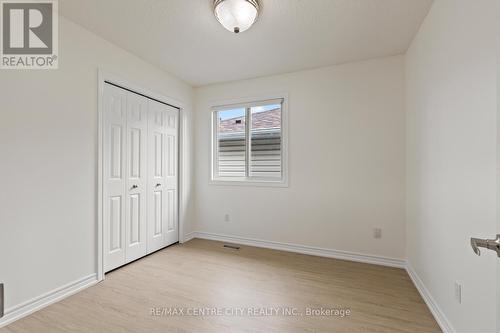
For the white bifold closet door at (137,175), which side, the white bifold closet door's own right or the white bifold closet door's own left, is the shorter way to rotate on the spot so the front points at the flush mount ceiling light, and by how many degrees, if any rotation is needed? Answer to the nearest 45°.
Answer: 0° — it already faces it

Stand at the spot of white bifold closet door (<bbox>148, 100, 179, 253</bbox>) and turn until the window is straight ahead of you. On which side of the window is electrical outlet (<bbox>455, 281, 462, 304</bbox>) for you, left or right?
right

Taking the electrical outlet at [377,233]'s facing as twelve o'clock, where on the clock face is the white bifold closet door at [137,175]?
The white bifold closet door is roughly at 2 o'clock from the electrical outlet.

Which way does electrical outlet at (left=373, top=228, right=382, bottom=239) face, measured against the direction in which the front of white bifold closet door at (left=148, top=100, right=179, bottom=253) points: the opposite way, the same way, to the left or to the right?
to the right

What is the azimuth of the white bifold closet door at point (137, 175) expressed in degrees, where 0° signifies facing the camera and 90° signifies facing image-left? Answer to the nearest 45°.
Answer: approximately 315°

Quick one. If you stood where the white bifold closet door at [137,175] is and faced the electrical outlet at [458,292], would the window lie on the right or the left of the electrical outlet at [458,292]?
left

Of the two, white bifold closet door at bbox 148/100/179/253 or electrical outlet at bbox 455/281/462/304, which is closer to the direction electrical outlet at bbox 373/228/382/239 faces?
the electrical outlet

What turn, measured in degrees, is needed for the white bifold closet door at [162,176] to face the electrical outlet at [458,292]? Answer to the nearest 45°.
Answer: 0° — it already faces it

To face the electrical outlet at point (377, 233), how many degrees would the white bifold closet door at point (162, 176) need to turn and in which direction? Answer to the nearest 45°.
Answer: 0° — it already faces it

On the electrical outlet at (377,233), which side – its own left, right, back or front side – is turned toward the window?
right
